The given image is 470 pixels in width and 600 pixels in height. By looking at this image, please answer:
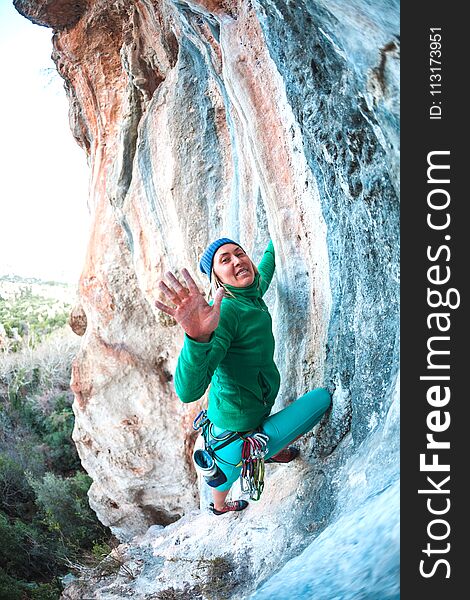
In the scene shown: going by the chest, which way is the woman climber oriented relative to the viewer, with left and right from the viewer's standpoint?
facing the viewer and to the right of the viewer
